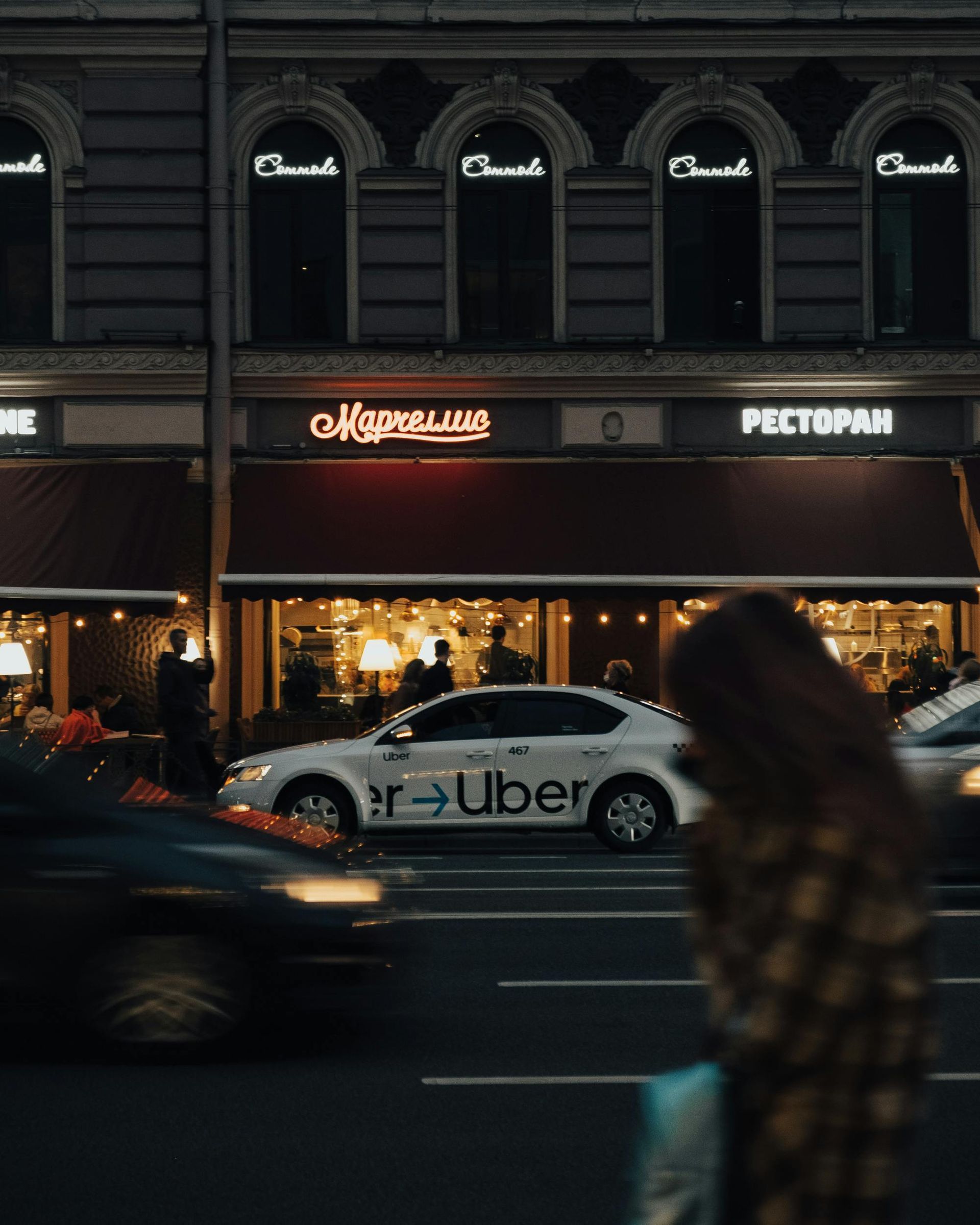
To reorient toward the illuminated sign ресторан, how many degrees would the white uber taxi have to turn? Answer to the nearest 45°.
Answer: approximately 135° to its right

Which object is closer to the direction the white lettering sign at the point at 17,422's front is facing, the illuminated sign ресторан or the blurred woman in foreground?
the blurred woman in foreground

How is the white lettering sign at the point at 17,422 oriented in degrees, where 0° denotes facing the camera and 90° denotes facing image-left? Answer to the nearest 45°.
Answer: approximately 0°

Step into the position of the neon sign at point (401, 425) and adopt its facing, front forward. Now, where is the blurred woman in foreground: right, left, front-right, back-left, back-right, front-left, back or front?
front

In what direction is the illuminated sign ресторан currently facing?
toward the camera

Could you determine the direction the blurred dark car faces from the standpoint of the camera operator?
facing to the right of the viewer

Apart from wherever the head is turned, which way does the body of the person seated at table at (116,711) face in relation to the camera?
to the viewer's left

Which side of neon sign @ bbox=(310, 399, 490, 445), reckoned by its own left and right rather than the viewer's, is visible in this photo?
front

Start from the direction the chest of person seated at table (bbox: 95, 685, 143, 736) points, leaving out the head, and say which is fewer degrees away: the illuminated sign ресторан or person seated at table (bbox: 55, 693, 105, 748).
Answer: the person seated at table

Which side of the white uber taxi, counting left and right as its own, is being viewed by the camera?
left

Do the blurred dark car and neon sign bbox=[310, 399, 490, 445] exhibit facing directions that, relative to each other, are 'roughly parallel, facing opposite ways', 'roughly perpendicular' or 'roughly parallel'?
roughly perpendicular

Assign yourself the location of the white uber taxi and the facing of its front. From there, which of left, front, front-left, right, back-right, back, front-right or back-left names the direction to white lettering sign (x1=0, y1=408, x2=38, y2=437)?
front-right
